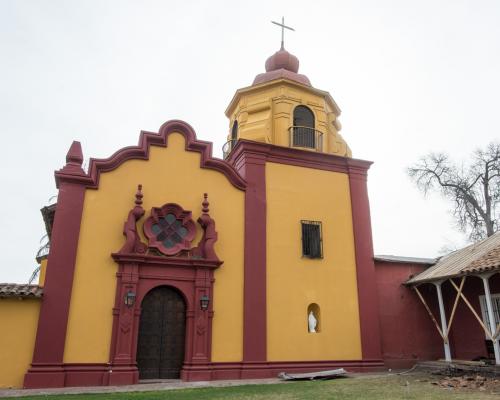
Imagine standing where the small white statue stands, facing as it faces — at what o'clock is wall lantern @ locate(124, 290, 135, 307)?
The wall lantern is roughly at 2 o'clock from the small white statue.

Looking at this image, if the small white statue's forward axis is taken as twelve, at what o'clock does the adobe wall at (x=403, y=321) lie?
The adobe wall is roughly at 8 o'clock from the small white statue.

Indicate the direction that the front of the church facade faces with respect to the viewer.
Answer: facing the viewer

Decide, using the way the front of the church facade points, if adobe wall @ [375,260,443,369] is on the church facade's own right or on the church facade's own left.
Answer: on the church facade's own left

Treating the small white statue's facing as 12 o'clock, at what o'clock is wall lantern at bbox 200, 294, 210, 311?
The wall lantern is roughly at 2 o'clock from the small white statue.

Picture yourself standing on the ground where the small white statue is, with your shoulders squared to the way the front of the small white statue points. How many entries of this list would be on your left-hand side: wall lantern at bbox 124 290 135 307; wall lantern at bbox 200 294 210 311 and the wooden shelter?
1

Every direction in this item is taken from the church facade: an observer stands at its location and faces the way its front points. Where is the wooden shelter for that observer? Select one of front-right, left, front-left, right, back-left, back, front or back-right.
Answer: left

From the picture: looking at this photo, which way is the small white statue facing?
toward the camera

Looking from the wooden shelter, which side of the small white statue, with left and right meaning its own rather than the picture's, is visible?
left
